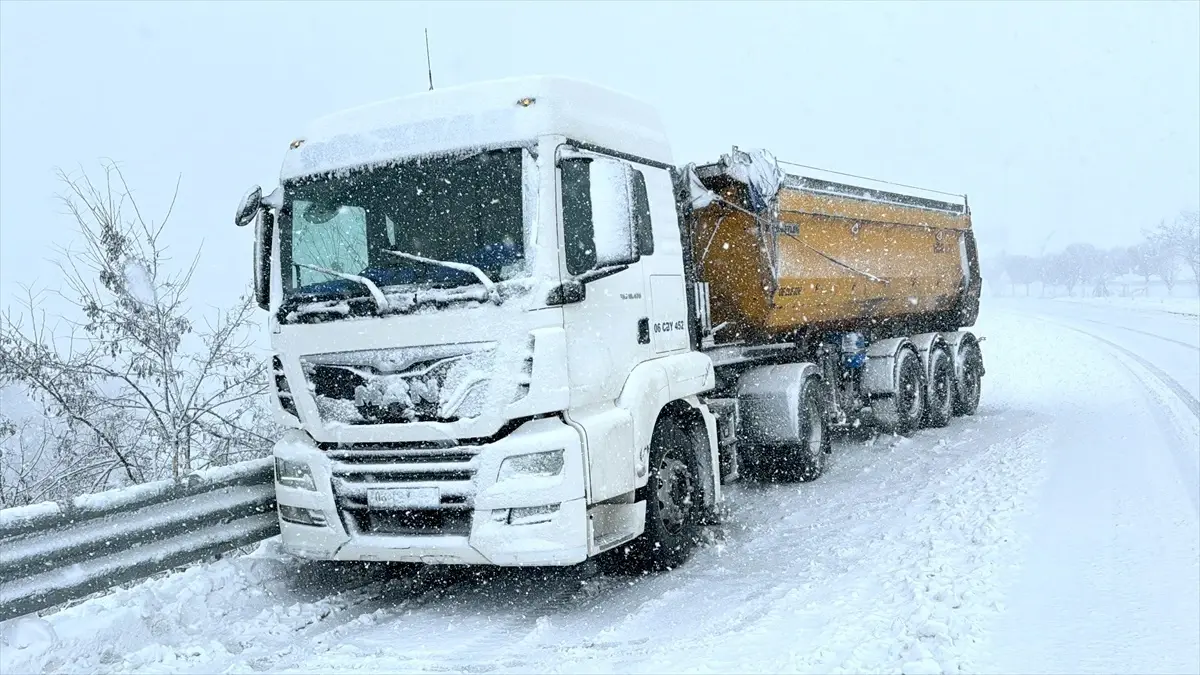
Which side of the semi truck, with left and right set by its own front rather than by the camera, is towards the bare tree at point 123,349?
right

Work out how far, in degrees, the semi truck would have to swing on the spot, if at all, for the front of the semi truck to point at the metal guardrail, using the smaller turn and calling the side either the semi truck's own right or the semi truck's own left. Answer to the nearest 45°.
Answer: approximately 45° to the semi truck's own right

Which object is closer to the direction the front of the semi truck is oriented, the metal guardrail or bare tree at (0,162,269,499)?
the metal guardrail

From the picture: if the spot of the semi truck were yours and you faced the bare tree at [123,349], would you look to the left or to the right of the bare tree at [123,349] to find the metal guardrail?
left

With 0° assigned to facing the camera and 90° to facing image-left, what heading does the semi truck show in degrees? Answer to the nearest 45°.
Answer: approximately 45°
